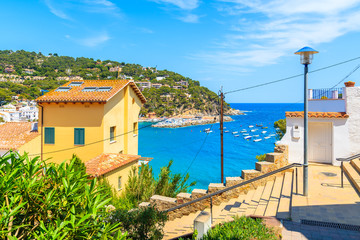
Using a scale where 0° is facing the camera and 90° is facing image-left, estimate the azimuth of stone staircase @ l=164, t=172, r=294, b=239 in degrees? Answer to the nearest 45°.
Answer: approximately 90°

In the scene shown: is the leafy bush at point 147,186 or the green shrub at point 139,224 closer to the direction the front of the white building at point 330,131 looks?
the green shrub

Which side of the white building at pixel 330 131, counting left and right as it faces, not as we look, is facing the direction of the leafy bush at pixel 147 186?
right

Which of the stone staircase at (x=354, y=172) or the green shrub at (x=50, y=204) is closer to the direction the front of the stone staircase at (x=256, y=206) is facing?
the green shrub

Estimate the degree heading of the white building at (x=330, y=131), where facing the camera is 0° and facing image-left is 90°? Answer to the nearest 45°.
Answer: approximately 0°

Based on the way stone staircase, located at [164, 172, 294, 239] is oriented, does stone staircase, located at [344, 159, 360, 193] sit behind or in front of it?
behind

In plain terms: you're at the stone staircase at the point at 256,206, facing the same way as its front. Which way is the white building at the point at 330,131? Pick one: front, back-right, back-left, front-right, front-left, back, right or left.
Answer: back-right
